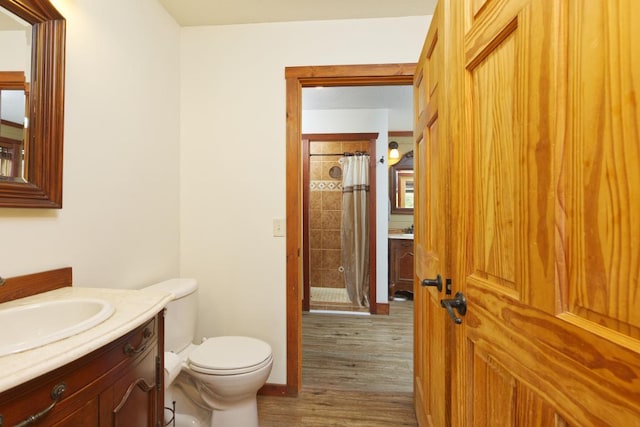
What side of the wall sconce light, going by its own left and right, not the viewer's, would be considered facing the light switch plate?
front

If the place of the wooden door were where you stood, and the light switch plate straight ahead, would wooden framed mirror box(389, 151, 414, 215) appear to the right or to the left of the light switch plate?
right

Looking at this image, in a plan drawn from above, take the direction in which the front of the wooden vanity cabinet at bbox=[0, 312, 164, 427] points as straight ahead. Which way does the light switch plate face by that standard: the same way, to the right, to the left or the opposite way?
to the right

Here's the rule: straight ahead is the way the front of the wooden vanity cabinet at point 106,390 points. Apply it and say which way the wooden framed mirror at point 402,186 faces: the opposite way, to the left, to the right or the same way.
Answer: to the right

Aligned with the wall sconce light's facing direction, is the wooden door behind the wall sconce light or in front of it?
in front

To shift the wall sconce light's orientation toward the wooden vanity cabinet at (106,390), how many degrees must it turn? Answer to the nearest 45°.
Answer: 0° — it already faces it

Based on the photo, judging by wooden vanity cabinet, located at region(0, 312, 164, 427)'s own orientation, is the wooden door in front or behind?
in front
